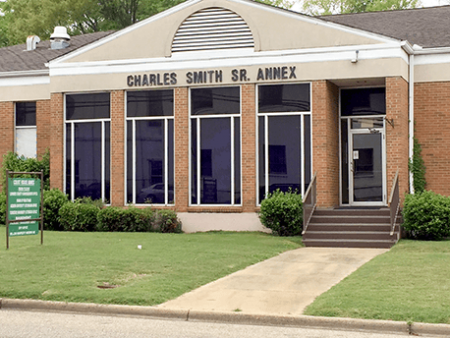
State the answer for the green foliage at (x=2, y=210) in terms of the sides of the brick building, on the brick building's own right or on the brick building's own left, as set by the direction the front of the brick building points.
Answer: on the brick building's own right

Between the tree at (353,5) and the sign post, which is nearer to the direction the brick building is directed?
the sign post

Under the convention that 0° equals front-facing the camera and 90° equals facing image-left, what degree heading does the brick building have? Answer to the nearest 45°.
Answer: approximately 0°

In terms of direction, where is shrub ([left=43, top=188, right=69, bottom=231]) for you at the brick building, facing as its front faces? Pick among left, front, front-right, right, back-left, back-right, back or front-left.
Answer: right

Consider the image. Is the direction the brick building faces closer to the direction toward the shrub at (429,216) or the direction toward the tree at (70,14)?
the shrub

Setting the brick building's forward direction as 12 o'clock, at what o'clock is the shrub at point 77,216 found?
The shrub is roughly at 3 o'clock from the brick building.

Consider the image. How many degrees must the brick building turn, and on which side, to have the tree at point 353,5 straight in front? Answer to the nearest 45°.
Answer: approximately 180°
